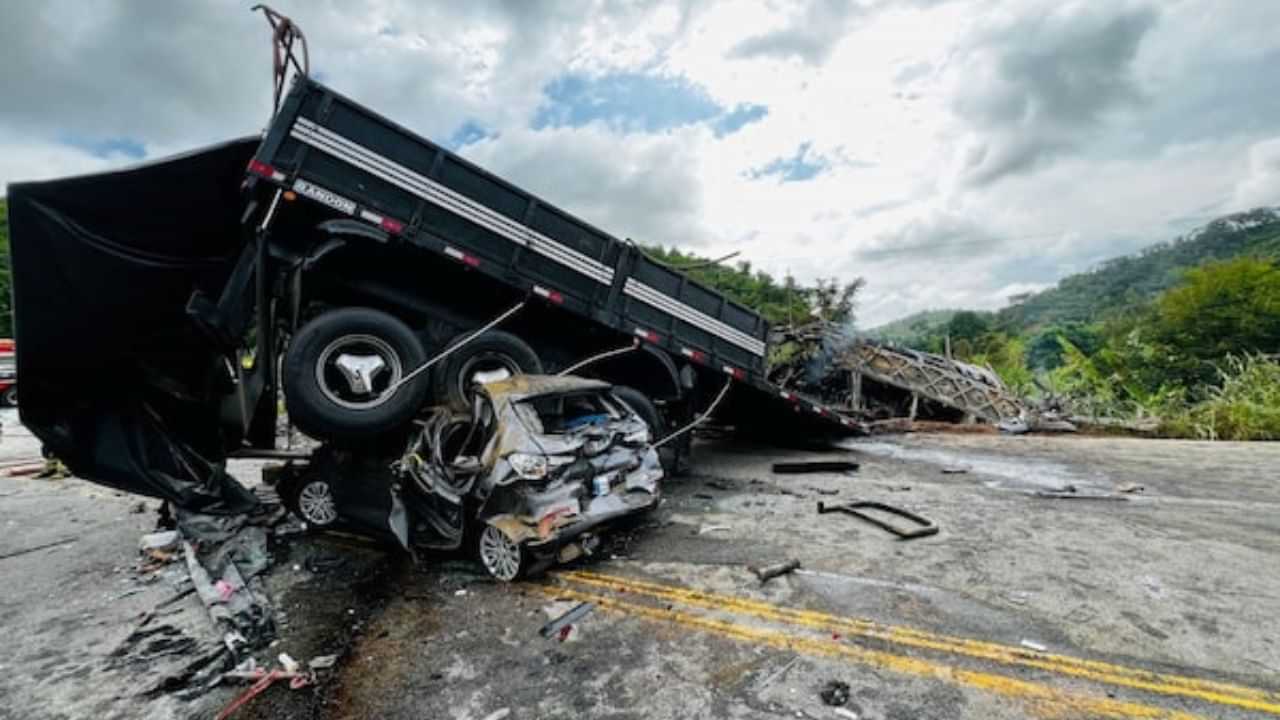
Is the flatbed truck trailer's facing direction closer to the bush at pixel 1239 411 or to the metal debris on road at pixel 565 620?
the bush

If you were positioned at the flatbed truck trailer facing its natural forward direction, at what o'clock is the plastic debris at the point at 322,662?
The plastic debris is roughly at 4 o'clock from the flatbed truck trailer.

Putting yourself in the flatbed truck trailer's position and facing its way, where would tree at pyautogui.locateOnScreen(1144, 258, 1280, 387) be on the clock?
The tree is roughly at 1 o'clock from the flatbed truck trailer.

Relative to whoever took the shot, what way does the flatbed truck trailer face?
facing away from the viewer and to the right of the viewer

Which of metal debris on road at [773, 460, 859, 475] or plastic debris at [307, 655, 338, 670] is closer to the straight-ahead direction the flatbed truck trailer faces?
the metal debris on road

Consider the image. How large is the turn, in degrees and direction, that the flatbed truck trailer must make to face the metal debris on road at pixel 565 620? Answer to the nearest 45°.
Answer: approximately 90° to its right

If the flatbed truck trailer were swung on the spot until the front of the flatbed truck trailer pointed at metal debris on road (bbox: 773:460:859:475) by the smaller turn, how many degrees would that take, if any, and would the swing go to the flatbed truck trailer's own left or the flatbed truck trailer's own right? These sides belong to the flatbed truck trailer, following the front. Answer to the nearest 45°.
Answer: approximately 45° to the flatbed truck trailer's own right

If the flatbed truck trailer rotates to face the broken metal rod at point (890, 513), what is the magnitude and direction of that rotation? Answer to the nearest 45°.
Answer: approximately 45° to its right

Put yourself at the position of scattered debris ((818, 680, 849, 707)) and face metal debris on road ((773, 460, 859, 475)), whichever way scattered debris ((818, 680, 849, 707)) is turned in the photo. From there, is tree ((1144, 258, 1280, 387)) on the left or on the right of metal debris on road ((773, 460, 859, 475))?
right

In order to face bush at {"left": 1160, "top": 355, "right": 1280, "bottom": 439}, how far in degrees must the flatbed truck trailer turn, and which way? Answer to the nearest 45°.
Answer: approximately 45° to its right

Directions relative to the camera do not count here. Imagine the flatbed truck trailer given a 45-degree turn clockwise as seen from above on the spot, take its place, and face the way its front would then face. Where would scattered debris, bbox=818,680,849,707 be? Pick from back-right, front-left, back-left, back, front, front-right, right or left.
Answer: front-right
